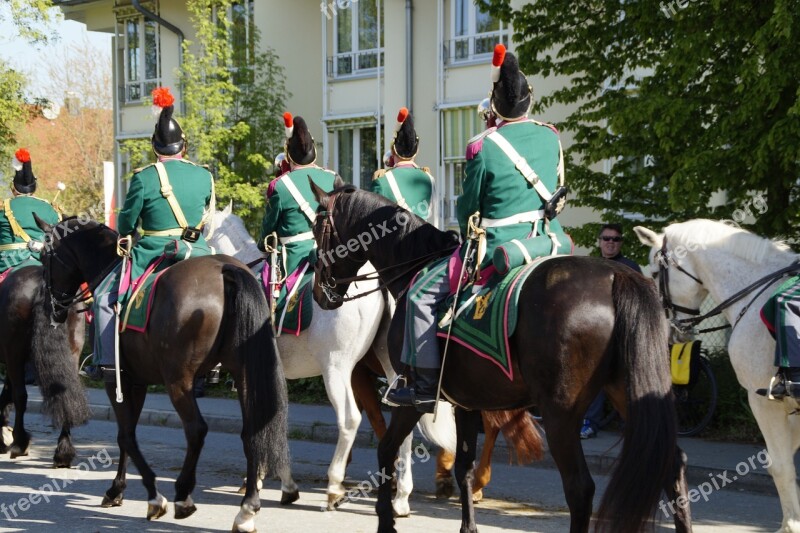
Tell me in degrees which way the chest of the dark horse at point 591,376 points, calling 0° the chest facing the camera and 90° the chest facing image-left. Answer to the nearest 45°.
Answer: approximately 135°

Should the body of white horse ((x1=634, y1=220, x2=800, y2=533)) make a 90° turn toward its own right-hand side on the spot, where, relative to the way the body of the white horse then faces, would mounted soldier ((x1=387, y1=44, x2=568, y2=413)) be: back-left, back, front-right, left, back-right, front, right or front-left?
back-left

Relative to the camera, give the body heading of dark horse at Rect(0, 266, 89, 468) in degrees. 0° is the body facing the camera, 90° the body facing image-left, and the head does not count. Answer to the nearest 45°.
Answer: approximately 135°

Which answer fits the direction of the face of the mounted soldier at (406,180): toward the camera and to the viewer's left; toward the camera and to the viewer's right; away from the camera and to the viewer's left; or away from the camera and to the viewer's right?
away from the camera and to the viewer's left

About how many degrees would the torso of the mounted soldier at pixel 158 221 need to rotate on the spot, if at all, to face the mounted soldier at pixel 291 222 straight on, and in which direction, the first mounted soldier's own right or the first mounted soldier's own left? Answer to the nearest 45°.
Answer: approximately 135° to the first mounted soldier's own right

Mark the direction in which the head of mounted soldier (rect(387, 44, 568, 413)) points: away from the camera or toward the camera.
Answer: away from the camera

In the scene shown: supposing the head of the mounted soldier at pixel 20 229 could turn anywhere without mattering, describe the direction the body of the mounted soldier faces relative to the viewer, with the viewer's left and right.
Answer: facing away from the viewer and to the left of the viewer

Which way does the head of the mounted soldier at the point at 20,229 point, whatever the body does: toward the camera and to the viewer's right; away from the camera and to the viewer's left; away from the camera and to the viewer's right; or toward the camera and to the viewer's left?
away from the camera and to the viewer's left

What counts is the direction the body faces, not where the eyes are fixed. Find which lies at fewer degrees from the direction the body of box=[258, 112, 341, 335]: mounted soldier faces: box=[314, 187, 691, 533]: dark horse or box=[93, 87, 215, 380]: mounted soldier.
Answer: the mounted soldier

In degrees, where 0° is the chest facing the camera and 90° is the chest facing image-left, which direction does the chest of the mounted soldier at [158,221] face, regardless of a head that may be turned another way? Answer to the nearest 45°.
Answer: approximately 135°

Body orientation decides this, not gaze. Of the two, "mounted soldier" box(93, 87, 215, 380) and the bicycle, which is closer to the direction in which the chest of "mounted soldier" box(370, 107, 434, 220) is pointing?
the mounted soldier
